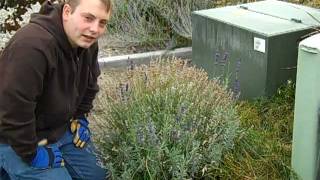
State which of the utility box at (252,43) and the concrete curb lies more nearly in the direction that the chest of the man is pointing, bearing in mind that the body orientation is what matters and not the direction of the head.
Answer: the utility box

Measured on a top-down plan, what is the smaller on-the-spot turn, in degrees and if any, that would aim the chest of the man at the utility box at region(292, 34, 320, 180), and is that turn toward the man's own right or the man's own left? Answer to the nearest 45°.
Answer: approximately 45° to the man's own left

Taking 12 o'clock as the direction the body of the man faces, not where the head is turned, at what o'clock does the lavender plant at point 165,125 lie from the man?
The lavender plant is roughly at 10 o'clock from the man.

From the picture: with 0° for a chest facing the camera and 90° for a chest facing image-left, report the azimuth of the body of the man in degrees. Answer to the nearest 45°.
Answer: approximately 315°

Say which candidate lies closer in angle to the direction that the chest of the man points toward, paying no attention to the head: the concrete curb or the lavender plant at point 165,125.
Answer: the lavender plant
